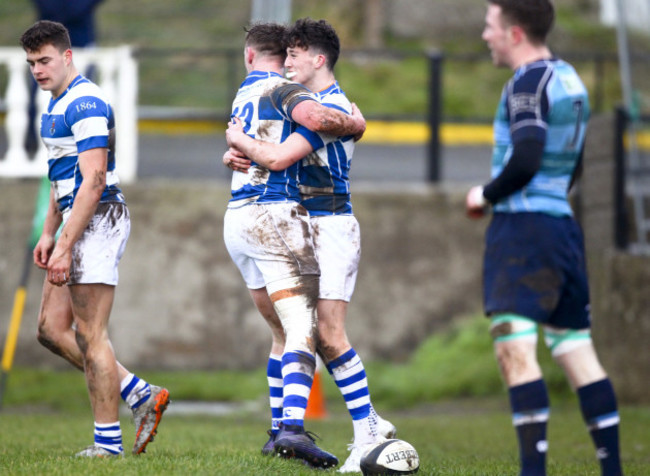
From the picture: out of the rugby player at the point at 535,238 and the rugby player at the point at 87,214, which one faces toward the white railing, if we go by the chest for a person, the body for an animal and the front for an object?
the rugby player at the point at 535,238

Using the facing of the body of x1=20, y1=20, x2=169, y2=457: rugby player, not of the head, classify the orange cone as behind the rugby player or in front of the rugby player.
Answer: behind

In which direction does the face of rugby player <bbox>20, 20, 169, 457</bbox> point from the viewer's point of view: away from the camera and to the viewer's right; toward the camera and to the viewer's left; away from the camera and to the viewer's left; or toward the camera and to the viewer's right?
toward the camera and to the viewer's left

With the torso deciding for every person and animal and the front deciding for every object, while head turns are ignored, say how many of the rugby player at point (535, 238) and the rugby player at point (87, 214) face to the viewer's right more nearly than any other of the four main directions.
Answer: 0

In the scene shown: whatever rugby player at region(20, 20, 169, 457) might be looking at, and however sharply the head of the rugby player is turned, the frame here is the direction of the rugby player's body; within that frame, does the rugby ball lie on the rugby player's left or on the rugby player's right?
on the rugby player's left

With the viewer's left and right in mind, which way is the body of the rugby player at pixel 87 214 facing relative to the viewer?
facing the viewer and to the left of the viewer

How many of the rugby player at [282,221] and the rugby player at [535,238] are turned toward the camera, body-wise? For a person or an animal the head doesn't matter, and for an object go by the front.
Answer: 0

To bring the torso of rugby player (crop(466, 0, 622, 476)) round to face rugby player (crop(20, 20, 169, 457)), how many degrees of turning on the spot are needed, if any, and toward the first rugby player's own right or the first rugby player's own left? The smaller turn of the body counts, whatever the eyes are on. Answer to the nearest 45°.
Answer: approximately 45° to the first rugby player's own left

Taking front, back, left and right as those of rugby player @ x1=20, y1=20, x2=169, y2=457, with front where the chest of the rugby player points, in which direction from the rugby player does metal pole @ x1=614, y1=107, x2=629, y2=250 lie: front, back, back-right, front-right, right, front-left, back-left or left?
back

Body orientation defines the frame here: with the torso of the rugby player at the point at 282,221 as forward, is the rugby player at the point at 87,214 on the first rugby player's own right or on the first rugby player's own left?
on the first rugby player's own left

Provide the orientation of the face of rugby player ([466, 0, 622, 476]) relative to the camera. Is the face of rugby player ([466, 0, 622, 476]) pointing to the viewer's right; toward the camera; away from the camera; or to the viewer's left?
to the viewer's left

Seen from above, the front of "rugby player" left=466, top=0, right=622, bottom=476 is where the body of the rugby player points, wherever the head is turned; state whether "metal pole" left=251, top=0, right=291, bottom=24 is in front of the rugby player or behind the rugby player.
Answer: in front

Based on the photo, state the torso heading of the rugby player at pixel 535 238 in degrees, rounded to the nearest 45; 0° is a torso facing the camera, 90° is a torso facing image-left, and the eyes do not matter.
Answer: approximately 135°
